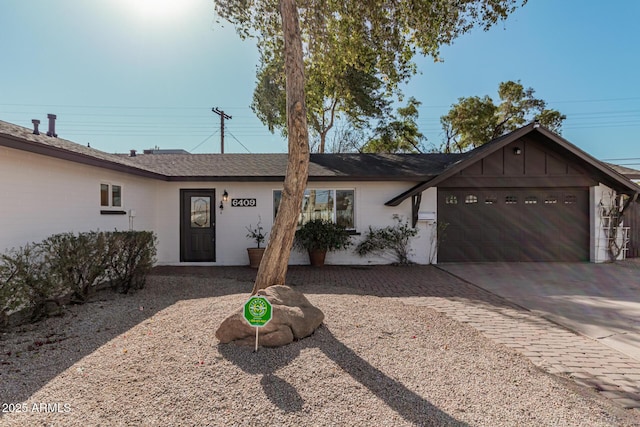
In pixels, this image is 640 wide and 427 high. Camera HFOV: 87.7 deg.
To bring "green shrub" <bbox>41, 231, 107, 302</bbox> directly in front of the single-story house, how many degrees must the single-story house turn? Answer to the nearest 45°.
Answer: approximately 45° to its right

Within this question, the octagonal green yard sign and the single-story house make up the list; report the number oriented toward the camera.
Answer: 2

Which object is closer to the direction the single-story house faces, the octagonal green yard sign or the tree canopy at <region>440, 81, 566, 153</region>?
the octagonal green yard sign

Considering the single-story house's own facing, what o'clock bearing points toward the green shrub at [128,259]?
The green shrub is roughly at 2 o'clock from the single-story house.

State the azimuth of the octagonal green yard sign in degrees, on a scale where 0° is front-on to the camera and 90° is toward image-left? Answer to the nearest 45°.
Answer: approximately 0°

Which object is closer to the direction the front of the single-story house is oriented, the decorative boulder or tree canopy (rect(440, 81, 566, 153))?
the decorative boulder

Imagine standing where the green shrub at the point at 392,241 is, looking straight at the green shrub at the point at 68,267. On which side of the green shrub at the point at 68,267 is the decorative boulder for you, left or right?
left

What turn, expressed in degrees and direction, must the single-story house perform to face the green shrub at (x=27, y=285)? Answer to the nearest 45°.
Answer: approximately 45° to its right

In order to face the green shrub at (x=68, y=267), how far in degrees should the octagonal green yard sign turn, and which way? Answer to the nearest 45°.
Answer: approximately 135° to its right

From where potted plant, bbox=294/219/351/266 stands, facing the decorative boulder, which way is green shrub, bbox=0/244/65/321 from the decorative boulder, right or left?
right

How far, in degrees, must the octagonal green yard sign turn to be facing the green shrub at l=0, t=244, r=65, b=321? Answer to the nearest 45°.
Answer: approximately 135° to its right
